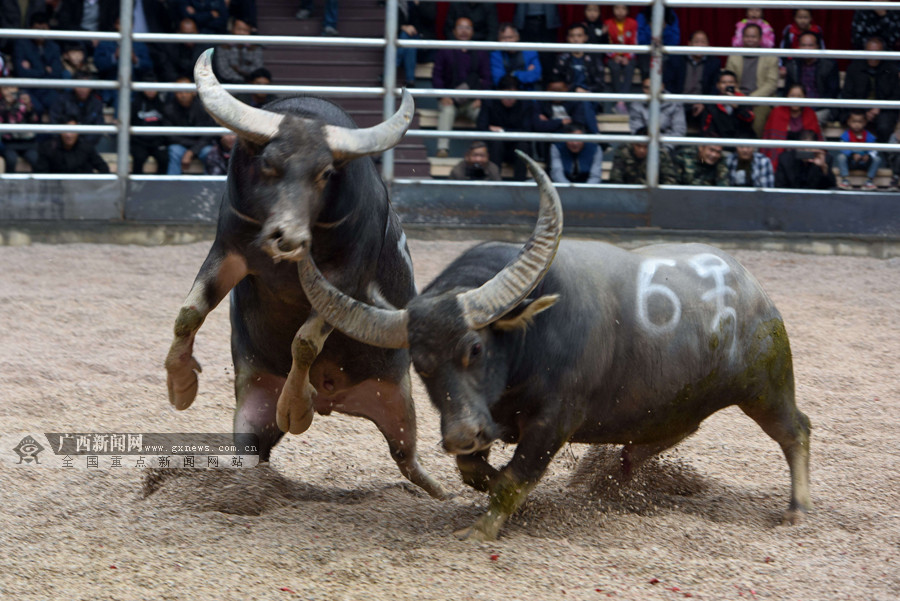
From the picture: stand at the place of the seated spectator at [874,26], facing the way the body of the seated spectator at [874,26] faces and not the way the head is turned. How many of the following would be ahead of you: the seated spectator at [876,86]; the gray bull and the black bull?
3

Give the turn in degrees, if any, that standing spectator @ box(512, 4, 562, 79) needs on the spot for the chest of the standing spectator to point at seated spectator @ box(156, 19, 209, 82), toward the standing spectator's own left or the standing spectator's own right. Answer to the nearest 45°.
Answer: approximately 45° to the standing spectator's own right

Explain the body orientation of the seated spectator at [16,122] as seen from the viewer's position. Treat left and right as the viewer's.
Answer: facing the viewer

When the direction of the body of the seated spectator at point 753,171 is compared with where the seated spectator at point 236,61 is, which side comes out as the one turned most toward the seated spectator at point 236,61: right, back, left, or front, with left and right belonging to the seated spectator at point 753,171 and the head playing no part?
right

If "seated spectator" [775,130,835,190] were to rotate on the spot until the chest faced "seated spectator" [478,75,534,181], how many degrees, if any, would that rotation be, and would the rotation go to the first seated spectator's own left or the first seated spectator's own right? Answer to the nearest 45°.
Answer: approximately 90° to the first seated spectator's own right

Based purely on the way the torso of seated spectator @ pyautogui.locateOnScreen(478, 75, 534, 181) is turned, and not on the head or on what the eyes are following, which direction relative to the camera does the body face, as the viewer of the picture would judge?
toward the camera

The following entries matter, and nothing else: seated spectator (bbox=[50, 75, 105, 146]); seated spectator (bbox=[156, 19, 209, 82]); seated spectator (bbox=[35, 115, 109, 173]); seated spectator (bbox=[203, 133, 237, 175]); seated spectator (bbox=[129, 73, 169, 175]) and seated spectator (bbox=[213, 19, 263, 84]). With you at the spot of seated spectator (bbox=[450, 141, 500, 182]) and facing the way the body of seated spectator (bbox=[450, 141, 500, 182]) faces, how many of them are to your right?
6

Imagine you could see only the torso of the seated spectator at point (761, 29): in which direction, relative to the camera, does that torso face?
toward the camera

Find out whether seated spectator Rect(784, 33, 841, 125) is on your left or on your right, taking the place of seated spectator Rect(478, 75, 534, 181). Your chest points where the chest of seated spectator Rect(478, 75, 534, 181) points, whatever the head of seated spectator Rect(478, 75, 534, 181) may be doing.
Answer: on your left
